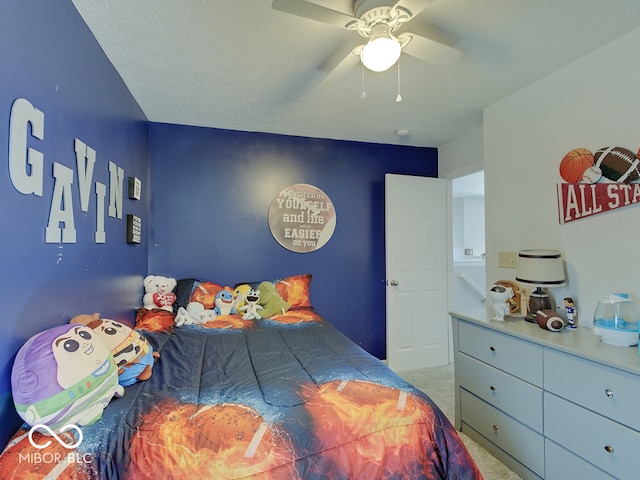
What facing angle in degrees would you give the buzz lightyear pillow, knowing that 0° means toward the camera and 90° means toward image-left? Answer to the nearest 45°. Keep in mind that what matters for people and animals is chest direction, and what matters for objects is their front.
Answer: approximately 315°

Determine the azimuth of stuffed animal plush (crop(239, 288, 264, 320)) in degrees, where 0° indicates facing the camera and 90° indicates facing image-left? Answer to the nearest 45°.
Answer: approximately 0°

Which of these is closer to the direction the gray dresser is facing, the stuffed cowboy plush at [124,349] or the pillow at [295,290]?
the stuffed cowboy plush

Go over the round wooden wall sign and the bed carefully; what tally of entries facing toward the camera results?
2

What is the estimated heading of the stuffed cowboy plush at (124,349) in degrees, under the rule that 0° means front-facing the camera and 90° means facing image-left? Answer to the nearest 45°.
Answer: approximately 315°

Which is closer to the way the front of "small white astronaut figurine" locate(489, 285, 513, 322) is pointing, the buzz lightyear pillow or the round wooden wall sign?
the buzz lightyear pillow
